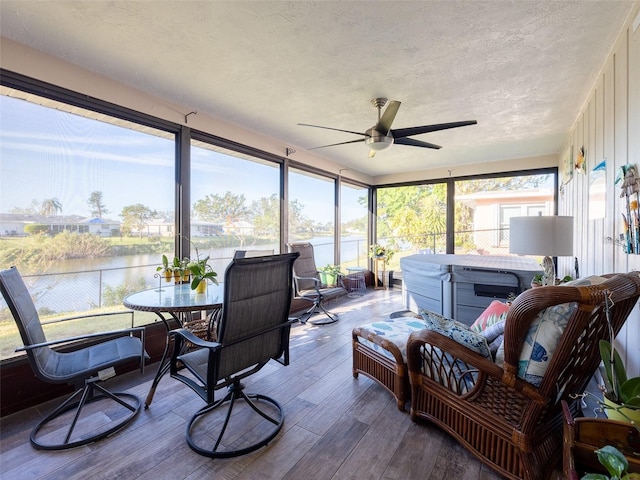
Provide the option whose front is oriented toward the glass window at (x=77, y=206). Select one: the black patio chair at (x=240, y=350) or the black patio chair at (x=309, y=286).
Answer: the black patio chair at (x=240, y=350)

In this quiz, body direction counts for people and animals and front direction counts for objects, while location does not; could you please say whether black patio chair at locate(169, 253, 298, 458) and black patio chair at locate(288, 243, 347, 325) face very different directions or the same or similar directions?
very different directions

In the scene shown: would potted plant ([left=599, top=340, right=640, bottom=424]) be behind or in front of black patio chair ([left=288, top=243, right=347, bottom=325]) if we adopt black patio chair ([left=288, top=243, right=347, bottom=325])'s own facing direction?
in front

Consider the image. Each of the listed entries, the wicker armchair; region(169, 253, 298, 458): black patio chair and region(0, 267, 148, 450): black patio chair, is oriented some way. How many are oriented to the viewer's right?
1

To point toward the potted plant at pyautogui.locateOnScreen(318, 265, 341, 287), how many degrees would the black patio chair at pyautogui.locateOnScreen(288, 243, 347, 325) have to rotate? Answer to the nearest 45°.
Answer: approximately 90° to its left

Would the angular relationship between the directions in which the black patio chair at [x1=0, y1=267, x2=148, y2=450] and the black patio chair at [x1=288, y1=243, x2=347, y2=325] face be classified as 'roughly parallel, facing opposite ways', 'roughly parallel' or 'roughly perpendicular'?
roughly perpendicular

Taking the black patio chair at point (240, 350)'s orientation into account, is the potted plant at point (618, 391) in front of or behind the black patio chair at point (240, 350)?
behind

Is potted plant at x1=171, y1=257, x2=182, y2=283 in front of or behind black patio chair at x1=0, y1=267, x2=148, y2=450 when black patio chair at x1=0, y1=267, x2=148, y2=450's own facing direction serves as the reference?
in front

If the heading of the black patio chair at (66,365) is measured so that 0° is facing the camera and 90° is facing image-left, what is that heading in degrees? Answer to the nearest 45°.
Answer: approximately 270°

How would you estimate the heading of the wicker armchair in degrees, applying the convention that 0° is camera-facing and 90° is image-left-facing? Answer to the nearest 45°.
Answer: approximately 135°
